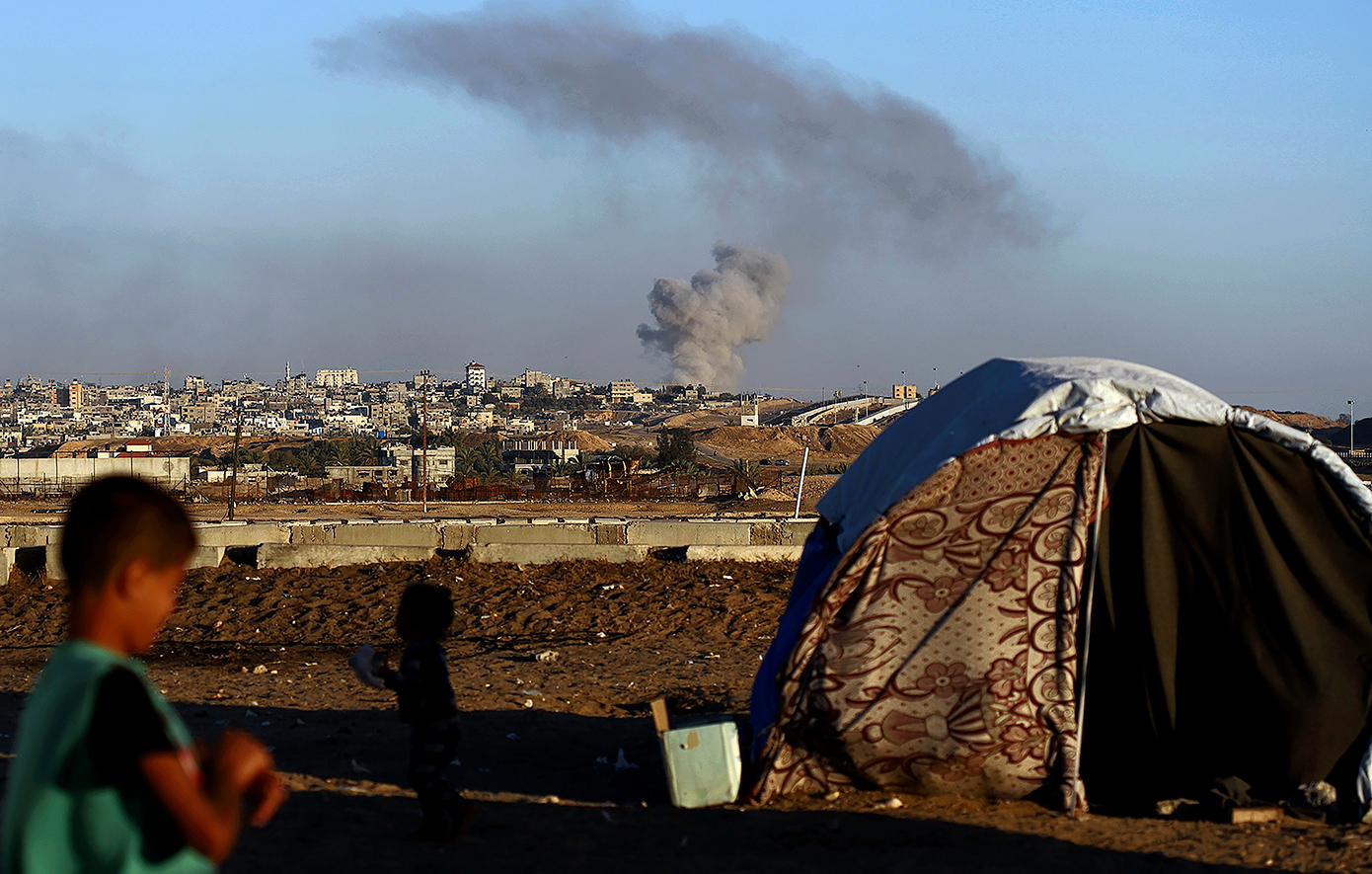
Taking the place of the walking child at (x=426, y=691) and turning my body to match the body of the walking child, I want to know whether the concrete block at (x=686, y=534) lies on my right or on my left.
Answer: on my right

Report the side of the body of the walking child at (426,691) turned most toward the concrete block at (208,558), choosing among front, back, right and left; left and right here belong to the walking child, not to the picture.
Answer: right

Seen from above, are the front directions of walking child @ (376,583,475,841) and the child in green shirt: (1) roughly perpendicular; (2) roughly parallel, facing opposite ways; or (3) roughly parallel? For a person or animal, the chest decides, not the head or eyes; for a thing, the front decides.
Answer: roughly parallel, facing opposite ways

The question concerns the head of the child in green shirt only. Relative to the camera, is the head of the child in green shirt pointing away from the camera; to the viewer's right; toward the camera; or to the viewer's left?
to the viewer's right

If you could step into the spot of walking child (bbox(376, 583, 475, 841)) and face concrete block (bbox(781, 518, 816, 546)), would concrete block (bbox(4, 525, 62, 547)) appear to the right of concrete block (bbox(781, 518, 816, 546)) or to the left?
left

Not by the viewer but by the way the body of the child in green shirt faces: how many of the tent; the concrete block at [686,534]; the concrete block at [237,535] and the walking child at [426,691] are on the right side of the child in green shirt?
0

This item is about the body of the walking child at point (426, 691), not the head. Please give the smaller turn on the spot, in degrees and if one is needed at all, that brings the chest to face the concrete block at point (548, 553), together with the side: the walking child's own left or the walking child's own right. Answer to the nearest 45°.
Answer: approximately 90° to the walking child's own right

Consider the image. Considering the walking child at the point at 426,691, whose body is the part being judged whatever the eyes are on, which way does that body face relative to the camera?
to the viewer's left

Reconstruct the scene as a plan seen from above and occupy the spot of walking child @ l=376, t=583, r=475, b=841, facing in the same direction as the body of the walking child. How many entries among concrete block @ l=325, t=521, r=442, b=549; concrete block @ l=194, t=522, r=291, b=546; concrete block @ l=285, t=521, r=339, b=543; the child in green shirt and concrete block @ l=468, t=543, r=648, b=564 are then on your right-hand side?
4

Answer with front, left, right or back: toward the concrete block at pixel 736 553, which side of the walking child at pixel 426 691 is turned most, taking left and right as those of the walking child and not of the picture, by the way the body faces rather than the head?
right

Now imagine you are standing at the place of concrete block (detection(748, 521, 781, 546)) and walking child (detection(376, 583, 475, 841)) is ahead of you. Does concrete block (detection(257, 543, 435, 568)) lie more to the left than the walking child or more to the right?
right

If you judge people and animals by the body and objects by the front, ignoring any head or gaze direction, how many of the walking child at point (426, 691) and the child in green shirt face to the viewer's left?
1

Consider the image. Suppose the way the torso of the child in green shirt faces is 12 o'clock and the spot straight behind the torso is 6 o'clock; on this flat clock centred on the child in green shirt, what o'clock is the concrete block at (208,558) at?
The concrete block is roughly at 9 o'clock from the child in green shirt.

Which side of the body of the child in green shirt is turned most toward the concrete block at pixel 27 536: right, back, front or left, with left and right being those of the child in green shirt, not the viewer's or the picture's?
left

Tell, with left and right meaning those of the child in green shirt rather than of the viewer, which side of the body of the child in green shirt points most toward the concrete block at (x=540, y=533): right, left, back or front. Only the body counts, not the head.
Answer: left

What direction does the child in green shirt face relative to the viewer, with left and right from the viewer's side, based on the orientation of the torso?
facing to the right of the viewer
